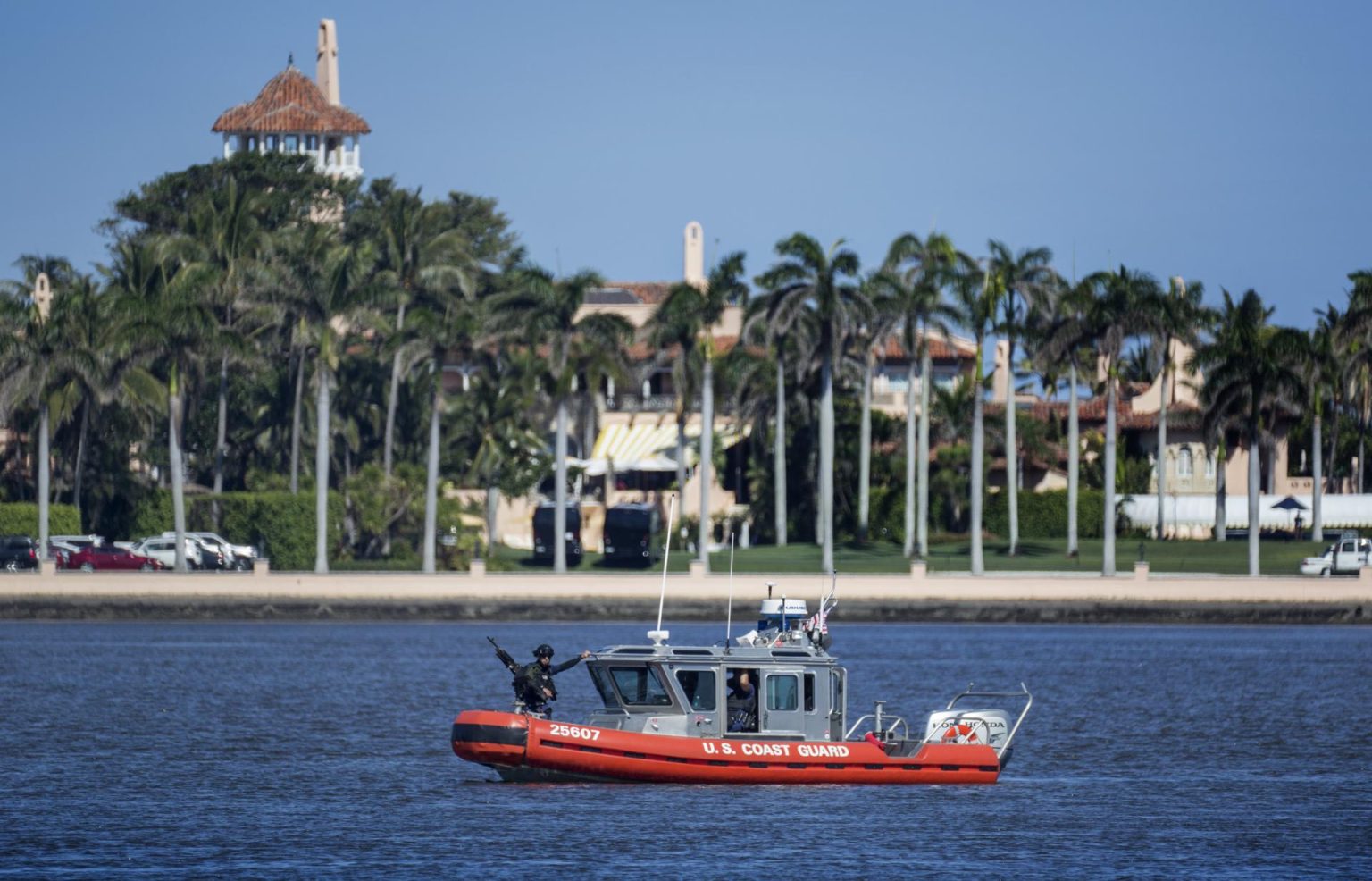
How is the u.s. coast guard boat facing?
to the viewer's left

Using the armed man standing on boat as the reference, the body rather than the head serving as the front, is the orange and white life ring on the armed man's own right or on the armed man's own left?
on the armed man's own left
